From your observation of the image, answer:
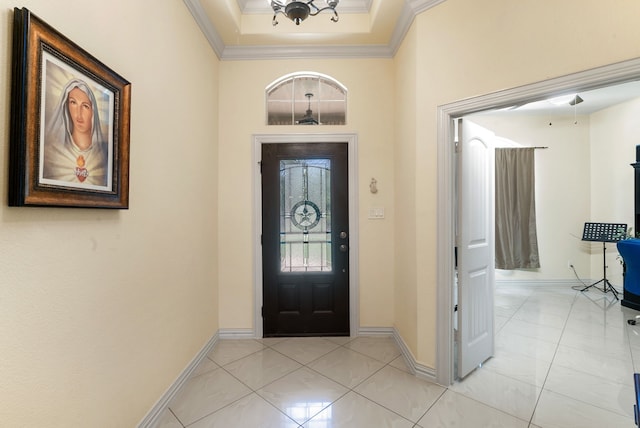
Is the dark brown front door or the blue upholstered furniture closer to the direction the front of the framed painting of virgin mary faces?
the blue upholstered furniture

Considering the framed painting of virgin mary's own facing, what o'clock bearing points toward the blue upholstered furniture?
The blue upholstered furniture is roughly at 11 o'clock from the framed painting of virgin mary.

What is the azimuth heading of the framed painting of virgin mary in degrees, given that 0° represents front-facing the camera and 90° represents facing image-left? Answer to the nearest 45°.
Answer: approximately 315°

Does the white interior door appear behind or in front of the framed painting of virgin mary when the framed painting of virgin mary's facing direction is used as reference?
in front

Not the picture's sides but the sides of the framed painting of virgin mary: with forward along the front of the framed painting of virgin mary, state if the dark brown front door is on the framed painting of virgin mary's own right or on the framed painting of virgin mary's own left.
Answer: on the framed painting of virgin mary's own left

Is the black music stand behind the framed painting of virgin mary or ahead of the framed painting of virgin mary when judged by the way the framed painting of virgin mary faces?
ahead

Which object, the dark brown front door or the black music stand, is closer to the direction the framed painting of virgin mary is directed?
the black music stand

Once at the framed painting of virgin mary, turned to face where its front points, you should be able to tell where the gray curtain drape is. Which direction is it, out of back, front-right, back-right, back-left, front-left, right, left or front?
front-left
